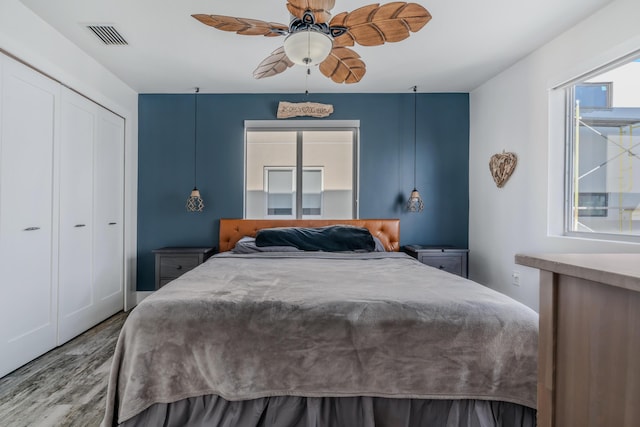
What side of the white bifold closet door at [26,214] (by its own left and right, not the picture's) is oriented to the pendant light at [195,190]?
left

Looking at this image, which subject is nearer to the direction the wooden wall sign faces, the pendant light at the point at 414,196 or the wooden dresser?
the wooden dresser

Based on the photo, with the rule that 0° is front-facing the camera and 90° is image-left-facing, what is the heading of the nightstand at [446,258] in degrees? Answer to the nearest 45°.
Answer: approximately 0°

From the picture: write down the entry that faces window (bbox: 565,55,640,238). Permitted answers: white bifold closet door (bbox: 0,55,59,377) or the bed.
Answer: the white bifold closet door

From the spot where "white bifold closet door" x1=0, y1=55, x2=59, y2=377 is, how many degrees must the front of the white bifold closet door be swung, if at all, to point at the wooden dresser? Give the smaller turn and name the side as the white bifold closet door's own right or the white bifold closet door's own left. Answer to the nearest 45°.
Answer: approximately 45° to the white bifold closet door's own right

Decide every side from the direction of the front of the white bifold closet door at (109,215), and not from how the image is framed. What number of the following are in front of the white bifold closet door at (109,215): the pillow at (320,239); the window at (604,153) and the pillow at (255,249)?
3

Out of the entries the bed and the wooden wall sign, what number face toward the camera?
2
